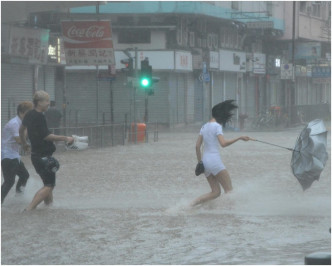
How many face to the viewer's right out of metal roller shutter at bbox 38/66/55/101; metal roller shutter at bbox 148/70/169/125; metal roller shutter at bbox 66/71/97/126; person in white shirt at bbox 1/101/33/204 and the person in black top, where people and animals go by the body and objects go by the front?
2

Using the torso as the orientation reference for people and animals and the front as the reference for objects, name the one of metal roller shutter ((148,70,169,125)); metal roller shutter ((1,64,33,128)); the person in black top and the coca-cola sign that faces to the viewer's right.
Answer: the person in black top

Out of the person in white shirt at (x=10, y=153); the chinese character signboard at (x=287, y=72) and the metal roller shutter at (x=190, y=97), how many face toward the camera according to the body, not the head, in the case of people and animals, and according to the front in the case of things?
2

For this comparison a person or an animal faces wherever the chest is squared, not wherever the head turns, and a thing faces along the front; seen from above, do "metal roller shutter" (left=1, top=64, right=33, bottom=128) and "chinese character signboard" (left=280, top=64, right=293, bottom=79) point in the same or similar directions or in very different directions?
same or similar directions

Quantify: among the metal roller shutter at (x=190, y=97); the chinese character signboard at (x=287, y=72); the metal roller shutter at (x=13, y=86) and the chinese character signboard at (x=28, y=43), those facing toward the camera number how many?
4

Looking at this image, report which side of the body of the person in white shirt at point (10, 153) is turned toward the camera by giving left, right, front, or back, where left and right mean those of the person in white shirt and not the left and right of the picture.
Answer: right

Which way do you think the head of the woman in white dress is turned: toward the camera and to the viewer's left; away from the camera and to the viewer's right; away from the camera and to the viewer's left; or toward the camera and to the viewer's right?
away from the camera and to the viewer's right

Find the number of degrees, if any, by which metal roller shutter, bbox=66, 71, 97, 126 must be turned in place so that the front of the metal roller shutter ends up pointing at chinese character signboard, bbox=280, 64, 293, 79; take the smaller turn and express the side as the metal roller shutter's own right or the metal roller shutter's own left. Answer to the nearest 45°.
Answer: approximately 90° to the metal roller shutter's own left

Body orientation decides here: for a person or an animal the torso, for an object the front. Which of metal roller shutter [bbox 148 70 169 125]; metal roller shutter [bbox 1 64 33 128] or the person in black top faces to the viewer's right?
the person in black top

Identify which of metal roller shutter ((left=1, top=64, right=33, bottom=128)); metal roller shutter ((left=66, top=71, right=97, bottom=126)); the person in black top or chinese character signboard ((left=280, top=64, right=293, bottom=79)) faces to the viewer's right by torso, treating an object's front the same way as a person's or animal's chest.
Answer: the person in black top

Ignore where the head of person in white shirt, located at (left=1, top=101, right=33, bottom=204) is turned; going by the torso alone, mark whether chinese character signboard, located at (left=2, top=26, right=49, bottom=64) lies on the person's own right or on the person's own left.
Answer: on the person's own left

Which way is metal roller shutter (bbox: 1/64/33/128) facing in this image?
toward the camera

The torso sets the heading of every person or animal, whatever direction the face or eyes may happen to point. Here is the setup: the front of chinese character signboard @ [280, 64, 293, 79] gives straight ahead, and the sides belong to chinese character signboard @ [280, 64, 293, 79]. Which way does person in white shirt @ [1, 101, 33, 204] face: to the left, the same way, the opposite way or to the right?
to the left

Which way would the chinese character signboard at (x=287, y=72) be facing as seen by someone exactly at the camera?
facing the viewer

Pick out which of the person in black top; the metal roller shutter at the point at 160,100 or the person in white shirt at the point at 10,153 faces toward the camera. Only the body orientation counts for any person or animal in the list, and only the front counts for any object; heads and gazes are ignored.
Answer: the metal roller shutter
